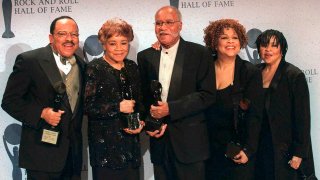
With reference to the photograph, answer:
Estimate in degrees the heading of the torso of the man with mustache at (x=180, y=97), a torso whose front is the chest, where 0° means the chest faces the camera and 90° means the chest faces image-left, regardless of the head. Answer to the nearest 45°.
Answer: approximately 45°

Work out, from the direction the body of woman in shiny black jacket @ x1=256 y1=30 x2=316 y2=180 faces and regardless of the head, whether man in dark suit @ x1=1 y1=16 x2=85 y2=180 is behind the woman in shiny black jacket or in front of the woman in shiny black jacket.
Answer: in front

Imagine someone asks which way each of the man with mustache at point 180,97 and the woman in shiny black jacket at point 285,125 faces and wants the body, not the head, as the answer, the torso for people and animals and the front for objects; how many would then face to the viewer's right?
0

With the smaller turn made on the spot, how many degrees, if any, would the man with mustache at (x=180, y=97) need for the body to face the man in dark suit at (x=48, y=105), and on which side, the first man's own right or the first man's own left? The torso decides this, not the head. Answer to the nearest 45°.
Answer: approximately 45° to the first man's own right
